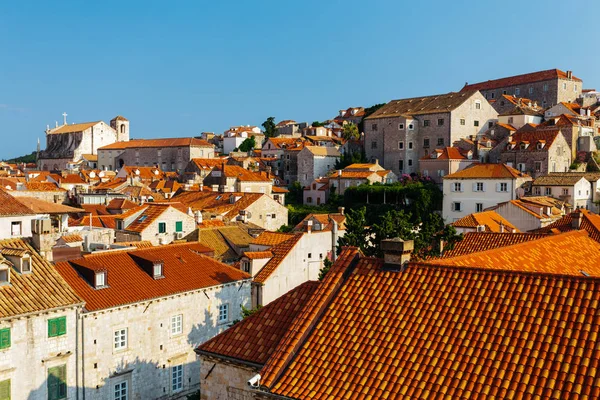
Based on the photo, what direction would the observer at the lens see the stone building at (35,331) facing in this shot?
facing the viewer and to the right of the viewer

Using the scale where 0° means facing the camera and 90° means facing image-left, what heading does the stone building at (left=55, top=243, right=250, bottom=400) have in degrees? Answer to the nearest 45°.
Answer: approximately 315°

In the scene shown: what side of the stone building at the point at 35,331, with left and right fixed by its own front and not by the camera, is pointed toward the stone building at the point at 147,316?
left

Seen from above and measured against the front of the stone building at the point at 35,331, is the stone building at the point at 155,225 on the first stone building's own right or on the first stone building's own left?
on the first stone building's own left

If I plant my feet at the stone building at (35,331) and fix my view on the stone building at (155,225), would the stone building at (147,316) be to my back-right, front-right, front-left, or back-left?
front-right

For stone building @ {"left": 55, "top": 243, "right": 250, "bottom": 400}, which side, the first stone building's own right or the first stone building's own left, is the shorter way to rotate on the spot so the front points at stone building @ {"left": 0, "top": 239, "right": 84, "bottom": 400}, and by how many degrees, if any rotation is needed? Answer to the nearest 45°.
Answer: approximately 90° to the first stone building's own right

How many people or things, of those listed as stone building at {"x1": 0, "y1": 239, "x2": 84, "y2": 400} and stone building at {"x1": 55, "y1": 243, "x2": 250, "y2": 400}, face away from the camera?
0

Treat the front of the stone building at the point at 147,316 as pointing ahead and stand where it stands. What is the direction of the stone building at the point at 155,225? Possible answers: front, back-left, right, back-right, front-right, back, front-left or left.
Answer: back-left
